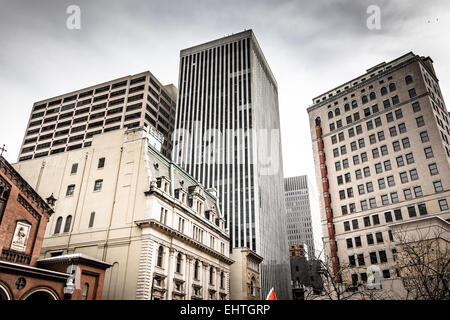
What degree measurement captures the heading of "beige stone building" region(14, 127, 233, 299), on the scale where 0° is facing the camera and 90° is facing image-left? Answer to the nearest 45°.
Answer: approximately 315°

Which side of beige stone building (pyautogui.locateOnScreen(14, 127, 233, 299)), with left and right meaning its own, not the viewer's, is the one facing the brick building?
right
